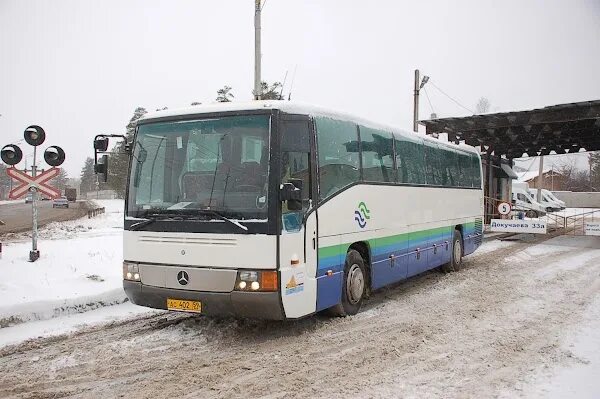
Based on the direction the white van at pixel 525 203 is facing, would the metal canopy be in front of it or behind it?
in front

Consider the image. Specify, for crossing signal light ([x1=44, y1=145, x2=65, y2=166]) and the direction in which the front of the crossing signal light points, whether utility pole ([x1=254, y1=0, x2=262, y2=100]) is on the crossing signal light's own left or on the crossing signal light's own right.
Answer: on the crossing signal light's own left

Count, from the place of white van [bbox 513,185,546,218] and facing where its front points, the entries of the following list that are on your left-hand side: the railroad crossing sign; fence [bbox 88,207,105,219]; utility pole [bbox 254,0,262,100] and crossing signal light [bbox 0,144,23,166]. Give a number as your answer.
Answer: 0

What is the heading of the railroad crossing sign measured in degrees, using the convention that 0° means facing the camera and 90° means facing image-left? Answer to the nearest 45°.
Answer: approximately 0°

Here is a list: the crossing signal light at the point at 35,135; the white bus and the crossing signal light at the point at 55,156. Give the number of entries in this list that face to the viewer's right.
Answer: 0

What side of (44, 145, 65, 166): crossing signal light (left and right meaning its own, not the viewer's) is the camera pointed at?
front

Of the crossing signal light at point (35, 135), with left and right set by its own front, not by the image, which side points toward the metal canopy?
left

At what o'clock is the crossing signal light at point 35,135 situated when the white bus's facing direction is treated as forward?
The crossing signal light is roughly at 3 o'clock from the white bus.

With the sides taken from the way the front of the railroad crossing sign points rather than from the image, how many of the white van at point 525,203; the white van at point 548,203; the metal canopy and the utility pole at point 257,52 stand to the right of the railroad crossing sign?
0

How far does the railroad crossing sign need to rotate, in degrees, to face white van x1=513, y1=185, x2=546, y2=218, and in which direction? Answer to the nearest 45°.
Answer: approximately 90° to its left
